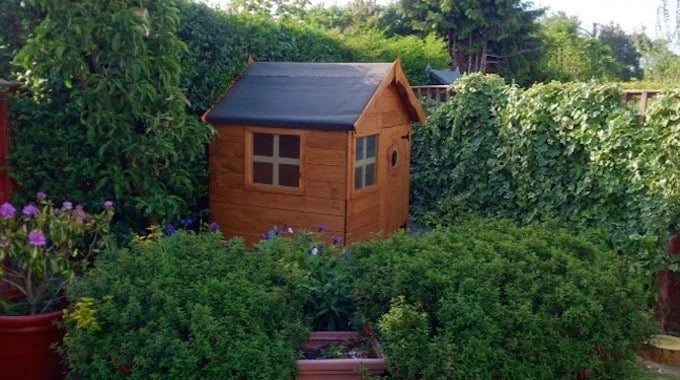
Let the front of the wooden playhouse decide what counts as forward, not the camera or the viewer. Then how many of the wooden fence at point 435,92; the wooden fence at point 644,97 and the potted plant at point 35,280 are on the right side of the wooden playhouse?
1

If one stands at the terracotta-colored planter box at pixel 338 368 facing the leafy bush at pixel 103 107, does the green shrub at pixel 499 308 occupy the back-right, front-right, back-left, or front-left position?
back-right

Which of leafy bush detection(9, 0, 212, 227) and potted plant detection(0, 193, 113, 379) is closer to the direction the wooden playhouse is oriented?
the potted plant

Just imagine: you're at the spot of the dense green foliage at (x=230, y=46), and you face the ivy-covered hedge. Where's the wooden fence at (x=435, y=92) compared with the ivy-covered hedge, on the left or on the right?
left

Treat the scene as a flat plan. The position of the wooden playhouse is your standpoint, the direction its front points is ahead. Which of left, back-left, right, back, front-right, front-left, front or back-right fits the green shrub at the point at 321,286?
front-right

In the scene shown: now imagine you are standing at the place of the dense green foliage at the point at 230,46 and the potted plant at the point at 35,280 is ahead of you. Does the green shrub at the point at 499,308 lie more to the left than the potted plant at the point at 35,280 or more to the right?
left

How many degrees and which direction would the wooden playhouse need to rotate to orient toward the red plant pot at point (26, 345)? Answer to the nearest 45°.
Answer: approximately 90° to its right

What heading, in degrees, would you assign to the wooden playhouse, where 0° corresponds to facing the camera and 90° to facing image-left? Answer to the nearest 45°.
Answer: approximately 315°

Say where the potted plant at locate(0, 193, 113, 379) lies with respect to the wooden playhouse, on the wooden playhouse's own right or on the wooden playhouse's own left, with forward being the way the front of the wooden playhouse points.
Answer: on the wooden playhouse's own right

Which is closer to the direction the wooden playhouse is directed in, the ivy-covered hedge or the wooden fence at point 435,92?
the ivy-covered hedge

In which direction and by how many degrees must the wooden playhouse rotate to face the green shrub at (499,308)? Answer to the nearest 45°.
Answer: approximately 45° to its right

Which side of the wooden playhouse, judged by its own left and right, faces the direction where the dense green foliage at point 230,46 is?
back

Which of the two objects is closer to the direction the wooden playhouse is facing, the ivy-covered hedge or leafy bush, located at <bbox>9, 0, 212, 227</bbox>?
the ivy-covered hedge
